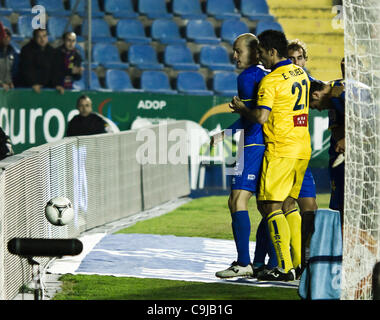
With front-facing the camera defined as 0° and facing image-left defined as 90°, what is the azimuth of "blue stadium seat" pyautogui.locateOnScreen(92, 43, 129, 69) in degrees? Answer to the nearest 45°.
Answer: approximately 315°

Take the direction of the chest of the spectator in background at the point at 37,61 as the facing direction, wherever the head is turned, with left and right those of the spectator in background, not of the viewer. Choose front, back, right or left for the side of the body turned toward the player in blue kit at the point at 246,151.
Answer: front

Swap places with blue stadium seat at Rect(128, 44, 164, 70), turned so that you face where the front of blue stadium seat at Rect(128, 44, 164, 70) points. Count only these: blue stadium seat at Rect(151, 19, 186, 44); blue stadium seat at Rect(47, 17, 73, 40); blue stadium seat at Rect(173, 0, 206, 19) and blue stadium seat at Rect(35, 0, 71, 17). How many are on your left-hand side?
2

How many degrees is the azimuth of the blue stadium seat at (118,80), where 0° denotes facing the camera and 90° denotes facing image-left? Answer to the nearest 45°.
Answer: approximately 315°

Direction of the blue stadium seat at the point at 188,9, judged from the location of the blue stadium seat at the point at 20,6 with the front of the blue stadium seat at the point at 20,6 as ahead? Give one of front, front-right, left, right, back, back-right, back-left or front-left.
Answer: left

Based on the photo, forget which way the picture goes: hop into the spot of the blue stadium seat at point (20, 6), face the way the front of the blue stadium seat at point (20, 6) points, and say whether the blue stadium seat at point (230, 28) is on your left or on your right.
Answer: on your left

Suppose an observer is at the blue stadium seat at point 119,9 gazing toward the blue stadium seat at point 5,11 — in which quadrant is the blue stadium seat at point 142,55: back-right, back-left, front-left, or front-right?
back-left

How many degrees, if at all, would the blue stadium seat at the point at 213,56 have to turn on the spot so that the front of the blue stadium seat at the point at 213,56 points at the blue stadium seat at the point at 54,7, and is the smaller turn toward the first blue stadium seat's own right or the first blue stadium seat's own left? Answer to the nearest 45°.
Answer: approximately 135° to the first blue stadium seat's own right
